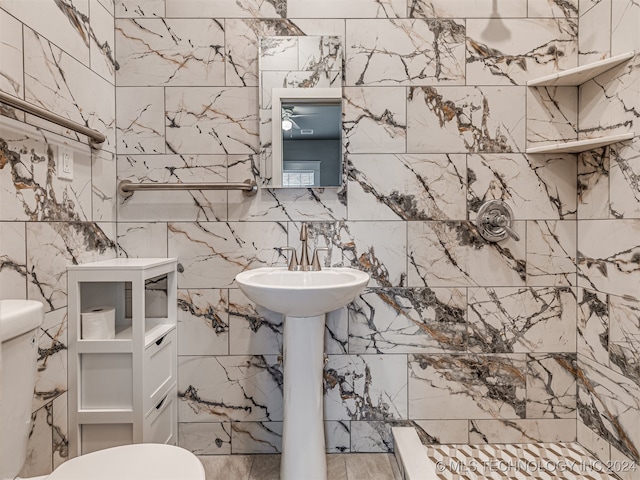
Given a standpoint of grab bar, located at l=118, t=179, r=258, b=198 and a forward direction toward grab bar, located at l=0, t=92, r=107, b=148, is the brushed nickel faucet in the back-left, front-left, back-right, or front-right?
back-left

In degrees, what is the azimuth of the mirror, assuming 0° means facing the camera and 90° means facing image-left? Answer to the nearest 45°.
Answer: approximately 0°

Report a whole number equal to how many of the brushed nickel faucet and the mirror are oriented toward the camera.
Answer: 2

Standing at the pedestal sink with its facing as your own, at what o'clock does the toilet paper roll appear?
The toilet paper roll is roughly at 3 o'clock from the pedestal sink.

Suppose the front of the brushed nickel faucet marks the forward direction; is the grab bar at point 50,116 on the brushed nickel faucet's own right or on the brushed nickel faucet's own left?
on the brushed nickel faucet's own right

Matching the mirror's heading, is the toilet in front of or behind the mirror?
in front

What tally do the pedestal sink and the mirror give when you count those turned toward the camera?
2

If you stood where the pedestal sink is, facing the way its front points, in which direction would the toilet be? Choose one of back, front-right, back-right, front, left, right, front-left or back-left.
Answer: front-right
